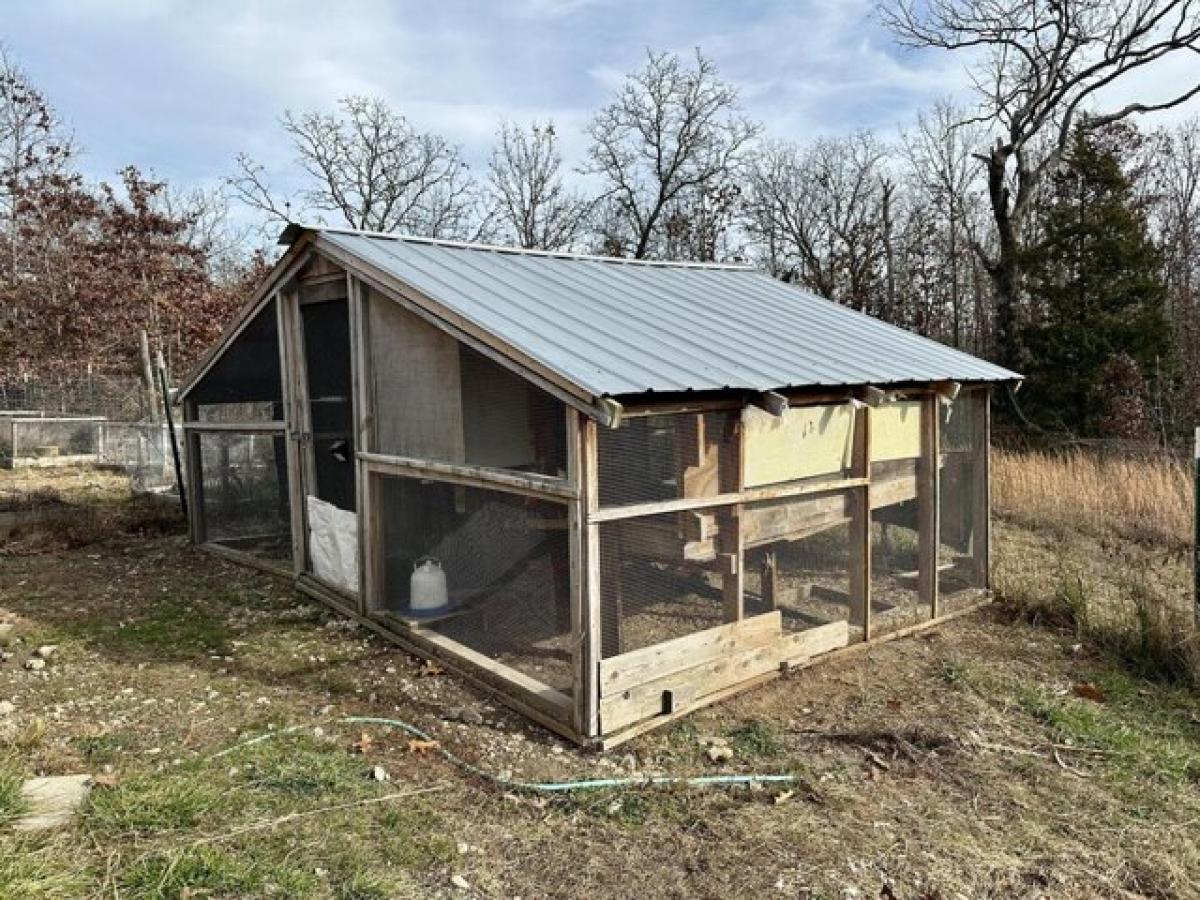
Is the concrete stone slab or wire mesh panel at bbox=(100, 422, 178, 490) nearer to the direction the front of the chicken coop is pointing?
the concrete stone slab

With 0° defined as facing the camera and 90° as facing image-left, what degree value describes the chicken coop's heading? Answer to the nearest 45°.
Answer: approximately 45°

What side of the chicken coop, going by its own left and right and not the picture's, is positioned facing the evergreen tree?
back

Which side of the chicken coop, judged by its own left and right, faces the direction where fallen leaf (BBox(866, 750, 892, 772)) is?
left

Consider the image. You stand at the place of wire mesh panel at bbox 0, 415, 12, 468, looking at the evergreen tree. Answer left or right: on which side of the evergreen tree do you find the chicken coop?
right

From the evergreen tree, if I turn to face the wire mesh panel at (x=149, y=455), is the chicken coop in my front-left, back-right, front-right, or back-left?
front-left

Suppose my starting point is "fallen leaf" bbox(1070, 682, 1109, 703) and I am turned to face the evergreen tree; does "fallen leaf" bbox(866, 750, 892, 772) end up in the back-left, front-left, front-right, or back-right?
back-left

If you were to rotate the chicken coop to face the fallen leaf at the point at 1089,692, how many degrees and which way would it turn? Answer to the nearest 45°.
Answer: approximately 135° to its left

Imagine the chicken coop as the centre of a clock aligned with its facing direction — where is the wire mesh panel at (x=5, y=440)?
The wire mesh panel is roughly at 3 o'clock from the chicken coop.

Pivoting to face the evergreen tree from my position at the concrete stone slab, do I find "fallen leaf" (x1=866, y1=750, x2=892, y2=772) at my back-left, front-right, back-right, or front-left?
front-right

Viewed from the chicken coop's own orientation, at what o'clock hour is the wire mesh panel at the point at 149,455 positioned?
The wire mesh panel is roughly at 3 o'clock from the chicken coop.

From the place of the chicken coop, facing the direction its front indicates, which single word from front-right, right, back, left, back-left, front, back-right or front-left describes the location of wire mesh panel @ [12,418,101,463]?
right

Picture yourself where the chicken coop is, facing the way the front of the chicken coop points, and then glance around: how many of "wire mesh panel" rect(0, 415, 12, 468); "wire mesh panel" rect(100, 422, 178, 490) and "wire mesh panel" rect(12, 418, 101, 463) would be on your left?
0

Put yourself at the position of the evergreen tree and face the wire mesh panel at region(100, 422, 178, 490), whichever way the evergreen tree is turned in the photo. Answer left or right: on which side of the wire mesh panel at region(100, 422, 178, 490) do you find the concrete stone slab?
left

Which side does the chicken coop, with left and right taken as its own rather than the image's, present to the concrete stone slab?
front
